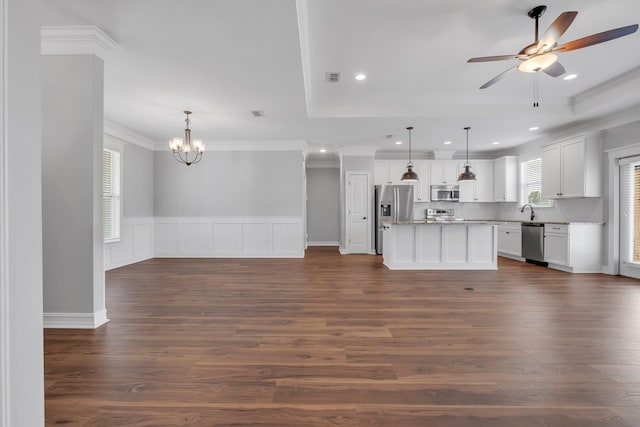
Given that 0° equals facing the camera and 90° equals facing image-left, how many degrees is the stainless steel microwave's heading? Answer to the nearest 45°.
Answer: approximately 0°

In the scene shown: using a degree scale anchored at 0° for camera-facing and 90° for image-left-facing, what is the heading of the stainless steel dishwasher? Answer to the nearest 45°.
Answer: approximately 45°

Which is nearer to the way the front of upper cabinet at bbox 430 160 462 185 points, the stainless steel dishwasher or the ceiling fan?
the ceiling fan

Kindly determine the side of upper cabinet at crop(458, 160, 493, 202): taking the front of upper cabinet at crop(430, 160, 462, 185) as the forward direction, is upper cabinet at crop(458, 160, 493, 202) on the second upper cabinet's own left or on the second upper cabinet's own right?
on the second upper cabinet's own left

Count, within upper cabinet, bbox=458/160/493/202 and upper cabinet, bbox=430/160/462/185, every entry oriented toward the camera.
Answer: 2

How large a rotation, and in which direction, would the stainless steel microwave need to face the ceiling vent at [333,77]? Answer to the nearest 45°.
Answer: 0° — it already faces it

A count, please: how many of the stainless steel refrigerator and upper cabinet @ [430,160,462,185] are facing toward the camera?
2

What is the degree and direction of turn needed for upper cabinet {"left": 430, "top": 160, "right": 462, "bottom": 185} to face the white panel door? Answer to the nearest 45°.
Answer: approximately 45° to its right

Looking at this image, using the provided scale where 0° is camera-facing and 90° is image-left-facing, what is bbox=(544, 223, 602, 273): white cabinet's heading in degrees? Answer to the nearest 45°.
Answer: approximately 45°
